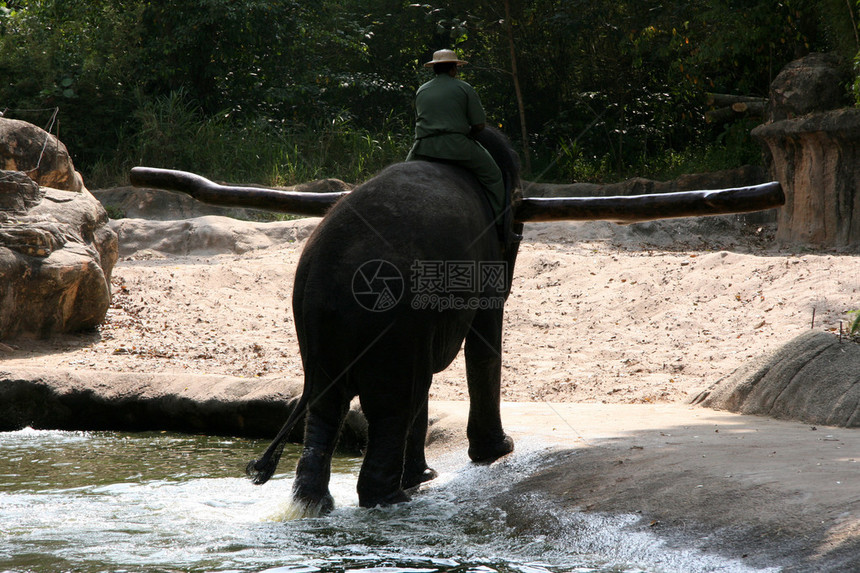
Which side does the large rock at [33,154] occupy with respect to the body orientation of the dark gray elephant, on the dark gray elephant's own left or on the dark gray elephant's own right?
on the dark gray elephant's own left

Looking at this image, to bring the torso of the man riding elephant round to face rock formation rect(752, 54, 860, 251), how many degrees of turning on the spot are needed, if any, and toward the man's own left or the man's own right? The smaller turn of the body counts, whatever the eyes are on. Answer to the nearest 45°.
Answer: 0° — they already face it

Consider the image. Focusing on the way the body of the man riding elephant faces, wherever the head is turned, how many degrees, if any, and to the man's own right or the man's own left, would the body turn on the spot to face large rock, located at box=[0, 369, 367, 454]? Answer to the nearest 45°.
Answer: approximately 90° to the man's own left

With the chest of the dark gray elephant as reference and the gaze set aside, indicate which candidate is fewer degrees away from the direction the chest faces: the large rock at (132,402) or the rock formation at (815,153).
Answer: the rock formation

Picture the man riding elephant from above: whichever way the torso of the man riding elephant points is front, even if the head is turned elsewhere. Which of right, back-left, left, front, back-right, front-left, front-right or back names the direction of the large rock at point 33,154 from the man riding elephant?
left

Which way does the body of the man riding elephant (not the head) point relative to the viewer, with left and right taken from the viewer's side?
facing away from the viewer and to the right of the viewer

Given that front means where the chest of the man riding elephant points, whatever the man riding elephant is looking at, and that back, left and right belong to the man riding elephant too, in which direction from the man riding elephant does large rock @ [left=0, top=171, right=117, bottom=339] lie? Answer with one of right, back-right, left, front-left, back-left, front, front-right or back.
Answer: left

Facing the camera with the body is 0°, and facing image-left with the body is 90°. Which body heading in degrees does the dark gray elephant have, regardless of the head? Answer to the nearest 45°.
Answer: approximately 225°
